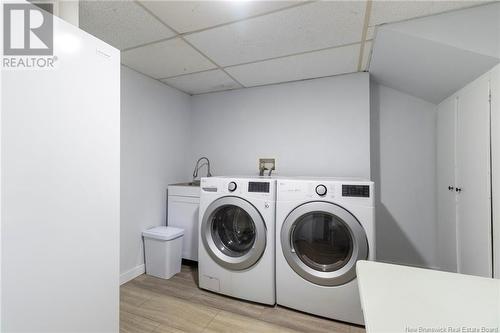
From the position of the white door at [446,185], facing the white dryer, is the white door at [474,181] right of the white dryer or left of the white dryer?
left

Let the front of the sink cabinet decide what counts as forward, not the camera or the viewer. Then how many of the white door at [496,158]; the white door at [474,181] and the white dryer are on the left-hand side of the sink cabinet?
3

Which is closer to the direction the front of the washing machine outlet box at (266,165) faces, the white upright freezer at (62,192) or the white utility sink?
the white upright freezer

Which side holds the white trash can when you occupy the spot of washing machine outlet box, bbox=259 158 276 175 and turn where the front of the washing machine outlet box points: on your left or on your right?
on your right

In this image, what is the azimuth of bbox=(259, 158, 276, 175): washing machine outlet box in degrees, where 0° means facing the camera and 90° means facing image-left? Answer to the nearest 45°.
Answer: approximately 0°

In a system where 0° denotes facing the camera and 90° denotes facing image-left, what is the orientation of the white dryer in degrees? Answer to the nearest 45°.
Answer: approximately 0°

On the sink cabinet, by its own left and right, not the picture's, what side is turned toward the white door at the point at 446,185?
left

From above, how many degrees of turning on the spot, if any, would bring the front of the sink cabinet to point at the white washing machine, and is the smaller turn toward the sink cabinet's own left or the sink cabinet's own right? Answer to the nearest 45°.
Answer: approximately 90° to the sink cabinet's own left

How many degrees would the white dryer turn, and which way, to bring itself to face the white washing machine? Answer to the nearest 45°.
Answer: approximately 90° to its right

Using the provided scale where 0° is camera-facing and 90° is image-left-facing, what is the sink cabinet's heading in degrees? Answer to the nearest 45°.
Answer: approximately 45°

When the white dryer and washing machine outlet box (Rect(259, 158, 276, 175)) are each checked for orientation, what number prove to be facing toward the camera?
2
